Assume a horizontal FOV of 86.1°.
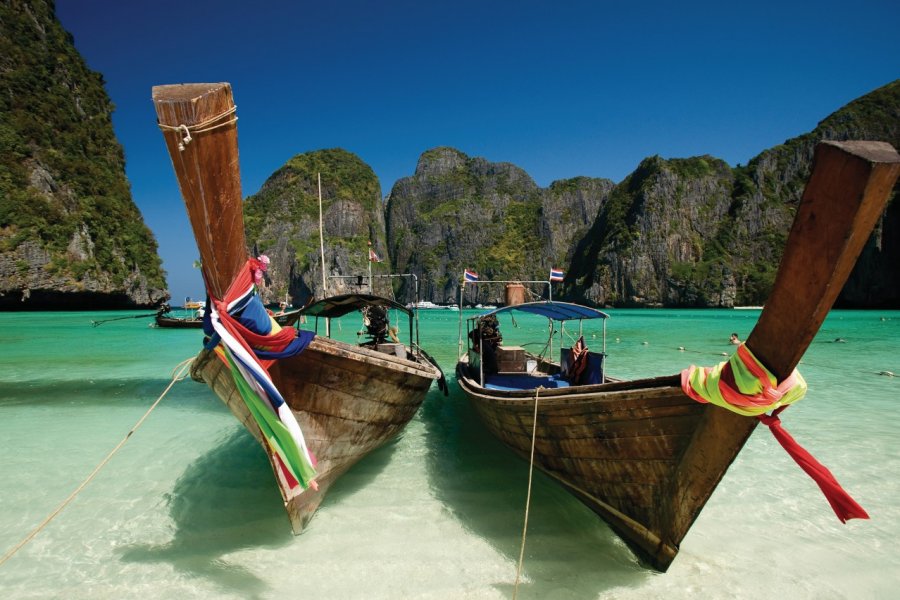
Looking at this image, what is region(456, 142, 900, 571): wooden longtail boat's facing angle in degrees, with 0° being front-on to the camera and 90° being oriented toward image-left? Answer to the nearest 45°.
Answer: approximately 315°

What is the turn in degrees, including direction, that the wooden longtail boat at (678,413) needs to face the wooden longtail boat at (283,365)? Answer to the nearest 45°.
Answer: approximately 135° to its right

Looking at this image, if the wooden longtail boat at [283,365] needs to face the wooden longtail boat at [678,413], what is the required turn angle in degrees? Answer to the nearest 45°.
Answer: approximately 90° to its left

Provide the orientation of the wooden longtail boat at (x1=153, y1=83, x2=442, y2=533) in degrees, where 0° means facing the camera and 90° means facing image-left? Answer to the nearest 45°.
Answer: approximately 45°
